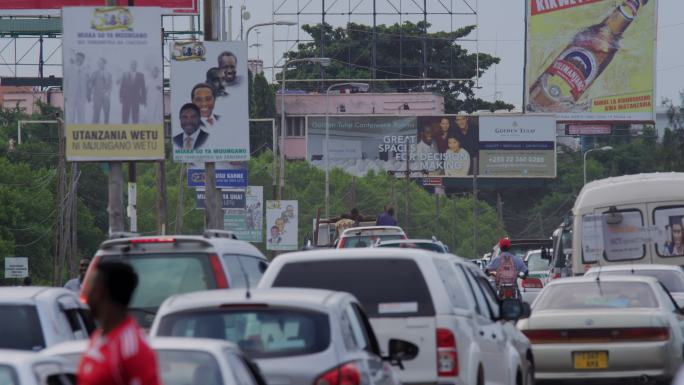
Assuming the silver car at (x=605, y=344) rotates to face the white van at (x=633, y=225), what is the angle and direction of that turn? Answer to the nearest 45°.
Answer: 0° — it already faces it

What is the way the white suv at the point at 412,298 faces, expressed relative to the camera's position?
facing away from the viewer and to the right of the viewer

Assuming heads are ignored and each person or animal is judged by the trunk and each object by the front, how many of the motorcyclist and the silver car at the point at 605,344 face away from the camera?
2

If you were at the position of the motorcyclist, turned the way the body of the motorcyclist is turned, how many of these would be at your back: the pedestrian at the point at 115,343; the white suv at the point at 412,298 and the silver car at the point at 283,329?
3

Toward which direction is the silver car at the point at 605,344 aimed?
away from the camera

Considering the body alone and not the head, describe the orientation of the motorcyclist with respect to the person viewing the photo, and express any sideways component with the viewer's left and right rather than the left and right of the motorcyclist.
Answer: facing away from the viewer

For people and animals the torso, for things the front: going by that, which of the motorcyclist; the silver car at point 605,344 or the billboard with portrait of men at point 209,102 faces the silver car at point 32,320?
the billboard with portrait of men

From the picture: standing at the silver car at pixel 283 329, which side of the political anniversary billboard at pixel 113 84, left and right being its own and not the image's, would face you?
front

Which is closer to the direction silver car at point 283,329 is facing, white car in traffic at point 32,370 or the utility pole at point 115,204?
the utility pole

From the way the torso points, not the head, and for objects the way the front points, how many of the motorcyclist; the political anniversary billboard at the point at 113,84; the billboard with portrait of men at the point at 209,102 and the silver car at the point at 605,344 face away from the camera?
2

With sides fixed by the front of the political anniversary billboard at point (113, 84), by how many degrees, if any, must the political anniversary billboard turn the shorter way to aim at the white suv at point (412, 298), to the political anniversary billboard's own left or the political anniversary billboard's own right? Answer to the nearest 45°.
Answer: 0° — it already faces it

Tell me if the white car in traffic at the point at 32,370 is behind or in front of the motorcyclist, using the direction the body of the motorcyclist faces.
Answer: behind

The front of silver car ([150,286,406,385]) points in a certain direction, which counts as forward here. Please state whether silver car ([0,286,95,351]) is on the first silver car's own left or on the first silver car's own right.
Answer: on the first silver car's own left

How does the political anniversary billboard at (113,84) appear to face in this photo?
toward the camera

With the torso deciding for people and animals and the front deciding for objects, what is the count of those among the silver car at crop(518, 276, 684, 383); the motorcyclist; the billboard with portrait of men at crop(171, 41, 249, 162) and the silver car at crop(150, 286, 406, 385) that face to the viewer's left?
0

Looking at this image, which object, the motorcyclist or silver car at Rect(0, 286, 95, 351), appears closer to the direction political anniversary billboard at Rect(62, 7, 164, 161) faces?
the silver car

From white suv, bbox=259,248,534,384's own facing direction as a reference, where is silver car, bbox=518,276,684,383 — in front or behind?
in front
